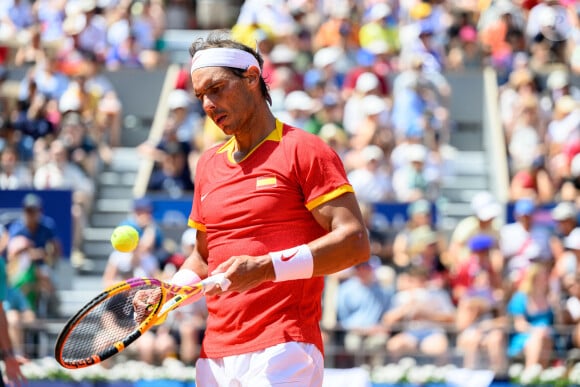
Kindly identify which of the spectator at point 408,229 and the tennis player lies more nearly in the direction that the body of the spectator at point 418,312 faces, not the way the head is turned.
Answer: the tennis player

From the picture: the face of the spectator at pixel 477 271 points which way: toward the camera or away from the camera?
toward the camera

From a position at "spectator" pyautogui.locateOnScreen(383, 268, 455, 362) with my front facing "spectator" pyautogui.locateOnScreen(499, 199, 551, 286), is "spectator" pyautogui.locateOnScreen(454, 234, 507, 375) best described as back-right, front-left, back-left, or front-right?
front-right

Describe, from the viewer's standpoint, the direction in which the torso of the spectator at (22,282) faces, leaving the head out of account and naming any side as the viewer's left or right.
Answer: facing the viewer and to the right of the viewer

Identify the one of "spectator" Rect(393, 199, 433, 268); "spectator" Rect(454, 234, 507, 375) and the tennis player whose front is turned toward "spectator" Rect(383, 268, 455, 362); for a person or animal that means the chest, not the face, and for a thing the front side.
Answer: "spectator" Rect(393, 199, 433, 268)

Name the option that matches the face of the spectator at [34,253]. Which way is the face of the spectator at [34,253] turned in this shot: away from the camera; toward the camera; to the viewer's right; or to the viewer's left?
toward the camera

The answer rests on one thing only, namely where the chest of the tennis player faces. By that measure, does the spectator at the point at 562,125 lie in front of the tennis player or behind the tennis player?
behind

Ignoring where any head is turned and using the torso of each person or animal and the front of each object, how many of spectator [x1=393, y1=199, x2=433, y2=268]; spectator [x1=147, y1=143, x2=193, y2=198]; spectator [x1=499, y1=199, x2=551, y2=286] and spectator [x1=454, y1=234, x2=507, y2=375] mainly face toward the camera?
4

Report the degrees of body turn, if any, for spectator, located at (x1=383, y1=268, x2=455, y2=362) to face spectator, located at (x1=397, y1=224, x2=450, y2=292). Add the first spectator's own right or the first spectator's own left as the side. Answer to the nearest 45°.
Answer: approximately 180°

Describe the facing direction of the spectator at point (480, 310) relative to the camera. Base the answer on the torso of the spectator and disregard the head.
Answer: toward the camera

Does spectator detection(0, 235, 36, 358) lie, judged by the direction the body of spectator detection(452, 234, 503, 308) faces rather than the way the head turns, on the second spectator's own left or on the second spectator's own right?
on the second spectator's own right

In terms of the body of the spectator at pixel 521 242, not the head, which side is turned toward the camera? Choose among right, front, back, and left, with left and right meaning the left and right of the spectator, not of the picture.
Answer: front

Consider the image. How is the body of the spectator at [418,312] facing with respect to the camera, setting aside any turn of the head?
toward the camera

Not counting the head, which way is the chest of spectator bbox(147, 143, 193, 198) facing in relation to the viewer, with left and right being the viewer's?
facing the viewer

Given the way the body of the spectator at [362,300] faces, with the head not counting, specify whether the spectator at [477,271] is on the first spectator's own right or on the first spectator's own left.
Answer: on the first spectator's own left
